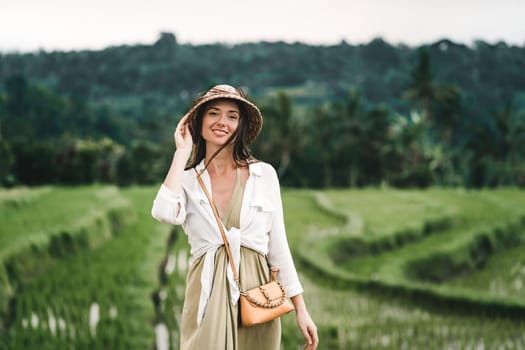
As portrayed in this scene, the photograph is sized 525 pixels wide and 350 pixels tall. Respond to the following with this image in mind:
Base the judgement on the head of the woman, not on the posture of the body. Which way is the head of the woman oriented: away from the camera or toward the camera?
toward the camera

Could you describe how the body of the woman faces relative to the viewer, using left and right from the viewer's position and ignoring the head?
facing the viewer
